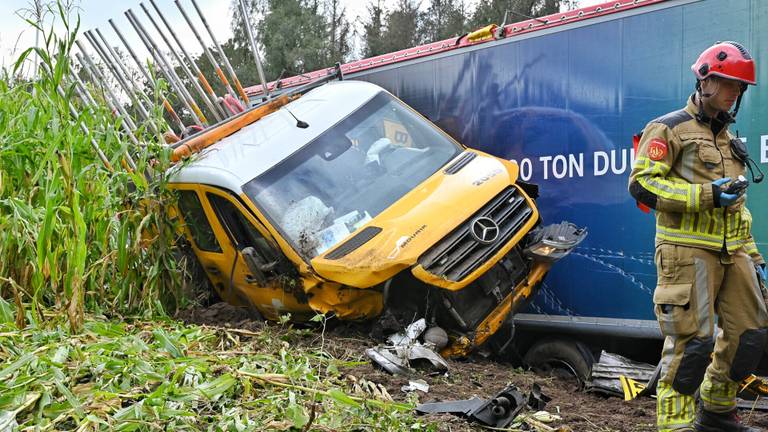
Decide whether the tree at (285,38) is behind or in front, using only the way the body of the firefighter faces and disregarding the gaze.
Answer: behind

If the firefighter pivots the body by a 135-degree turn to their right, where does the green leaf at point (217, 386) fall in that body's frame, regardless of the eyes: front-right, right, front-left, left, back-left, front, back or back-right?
front-left

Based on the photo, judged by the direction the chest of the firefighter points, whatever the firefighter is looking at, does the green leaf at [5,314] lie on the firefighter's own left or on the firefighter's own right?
on the firefighter's own right

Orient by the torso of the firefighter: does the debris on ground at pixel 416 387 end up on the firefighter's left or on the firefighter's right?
on the firefighter's right

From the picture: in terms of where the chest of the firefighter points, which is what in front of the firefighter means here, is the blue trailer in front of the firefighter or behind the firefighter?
behind

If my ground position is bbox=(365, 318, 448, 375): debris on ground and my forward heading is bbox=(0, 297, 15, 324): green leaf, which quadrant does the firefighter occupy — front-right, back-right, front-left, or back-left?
back-left
